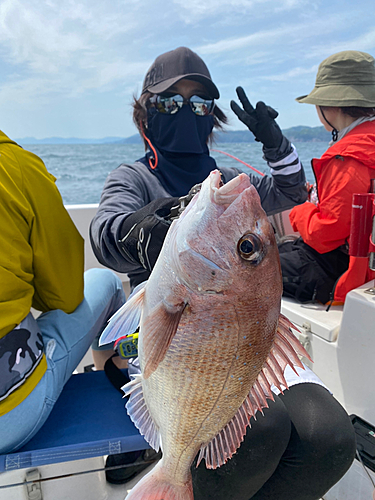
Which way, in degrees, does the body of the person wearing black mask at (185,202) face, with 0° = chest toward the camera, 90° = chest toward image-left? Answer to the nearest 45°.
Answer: approximately 0°

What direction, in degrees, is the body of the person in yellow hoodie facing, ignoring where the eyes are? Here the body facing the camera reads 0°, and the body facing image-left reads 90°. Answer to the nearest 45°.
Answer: approximately 225°

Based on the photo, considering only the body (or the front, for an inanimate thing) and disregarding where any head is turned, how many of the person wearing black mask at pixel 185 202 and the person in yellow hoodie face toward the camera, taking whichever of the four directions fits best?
1
